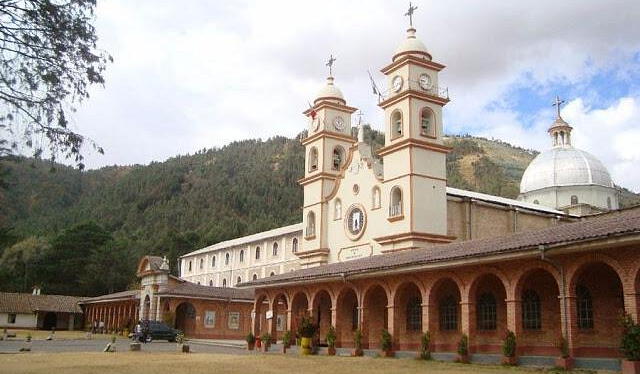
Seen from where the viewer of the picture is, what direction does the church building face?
facing the viewer and to the left of the viewer

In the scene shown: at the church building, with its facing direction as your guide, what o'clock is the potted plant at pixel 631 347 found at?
The potted plant is roughly at 10 o'clock from the church building.

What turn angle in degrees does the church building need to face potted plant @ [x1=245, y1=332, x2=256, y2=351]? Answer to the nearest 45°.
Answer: approximately 45° to its right
